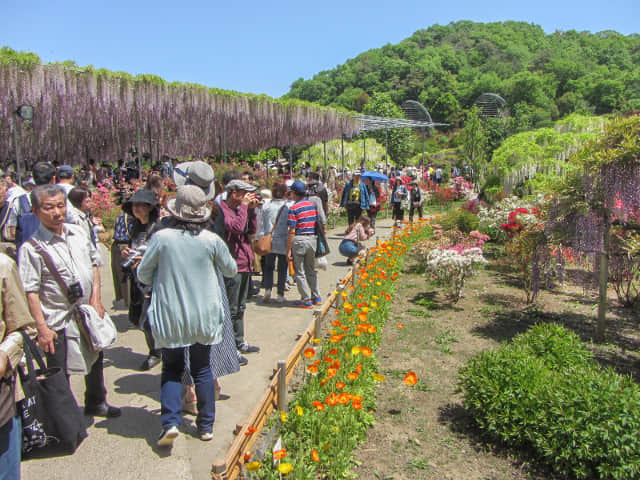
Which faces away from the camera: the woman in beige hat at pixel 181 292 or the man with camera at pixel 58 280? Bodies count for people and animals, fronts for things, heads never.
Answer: the woman in beige hat

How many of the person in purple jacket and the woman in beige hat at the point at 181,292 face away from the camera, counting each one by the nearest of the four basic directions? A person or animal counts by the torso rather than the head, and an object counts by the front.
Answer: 1

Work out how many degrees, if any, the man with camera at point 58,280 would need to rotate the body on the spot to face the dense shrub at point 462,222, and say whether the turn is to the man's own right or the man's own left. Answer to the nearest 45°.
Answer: approximately 90° to the man's own left

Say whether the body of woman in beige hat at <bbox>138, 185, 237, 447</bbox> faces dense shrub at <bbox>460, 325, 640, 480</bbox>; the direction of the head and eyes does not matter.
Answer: no

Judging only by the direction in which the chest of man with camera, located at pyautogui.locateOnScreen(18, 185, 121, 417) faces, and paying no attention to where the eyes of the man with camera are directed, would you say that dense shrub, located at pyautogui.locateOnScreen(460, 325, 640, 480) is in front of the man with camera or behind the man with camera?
in front

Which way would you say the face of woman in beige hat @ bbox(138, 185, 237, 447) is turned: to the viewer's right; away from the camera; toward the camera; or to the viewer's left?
away from the camera

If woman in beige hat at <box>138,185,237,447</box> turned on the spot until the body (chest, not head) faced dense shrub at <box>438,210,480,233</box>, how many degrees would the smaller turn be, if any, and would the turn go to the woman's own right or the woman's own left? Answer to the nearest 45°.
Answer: approximately 45° to the woman's own right

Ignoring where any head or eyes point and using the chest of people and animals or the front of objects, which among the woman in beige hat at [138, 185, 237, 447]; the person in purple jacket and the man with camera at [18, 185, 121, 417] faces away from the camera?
the woman in beige hat

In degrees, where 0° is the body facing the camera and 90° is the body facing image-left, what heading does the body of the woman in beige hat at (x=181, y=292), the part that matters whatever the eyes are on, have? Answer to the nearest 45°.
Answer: approximately 180°

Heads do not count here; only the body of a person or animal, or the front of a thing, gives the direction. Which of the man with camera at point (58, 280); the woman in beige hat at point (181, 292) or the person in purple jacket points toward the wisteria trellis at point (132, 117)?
the woman in beige hat

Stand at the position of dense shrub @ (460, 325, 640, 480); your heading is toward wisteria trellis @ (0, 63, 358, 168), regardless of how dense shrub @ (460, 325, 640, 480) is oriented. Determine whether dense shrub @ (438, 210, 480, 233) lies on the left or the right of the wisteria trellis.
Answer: right

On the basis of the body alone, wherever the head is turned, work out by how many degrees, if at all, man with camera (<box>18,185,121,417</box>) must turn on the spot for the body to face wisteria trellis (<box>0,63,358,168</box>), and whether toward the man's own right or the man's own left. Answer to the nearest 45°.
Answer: approximately 135° to the man's own left

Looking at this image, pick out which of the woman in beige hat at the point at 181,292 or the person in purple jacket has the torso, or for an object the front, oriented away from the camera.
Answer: the woman in beige hat
